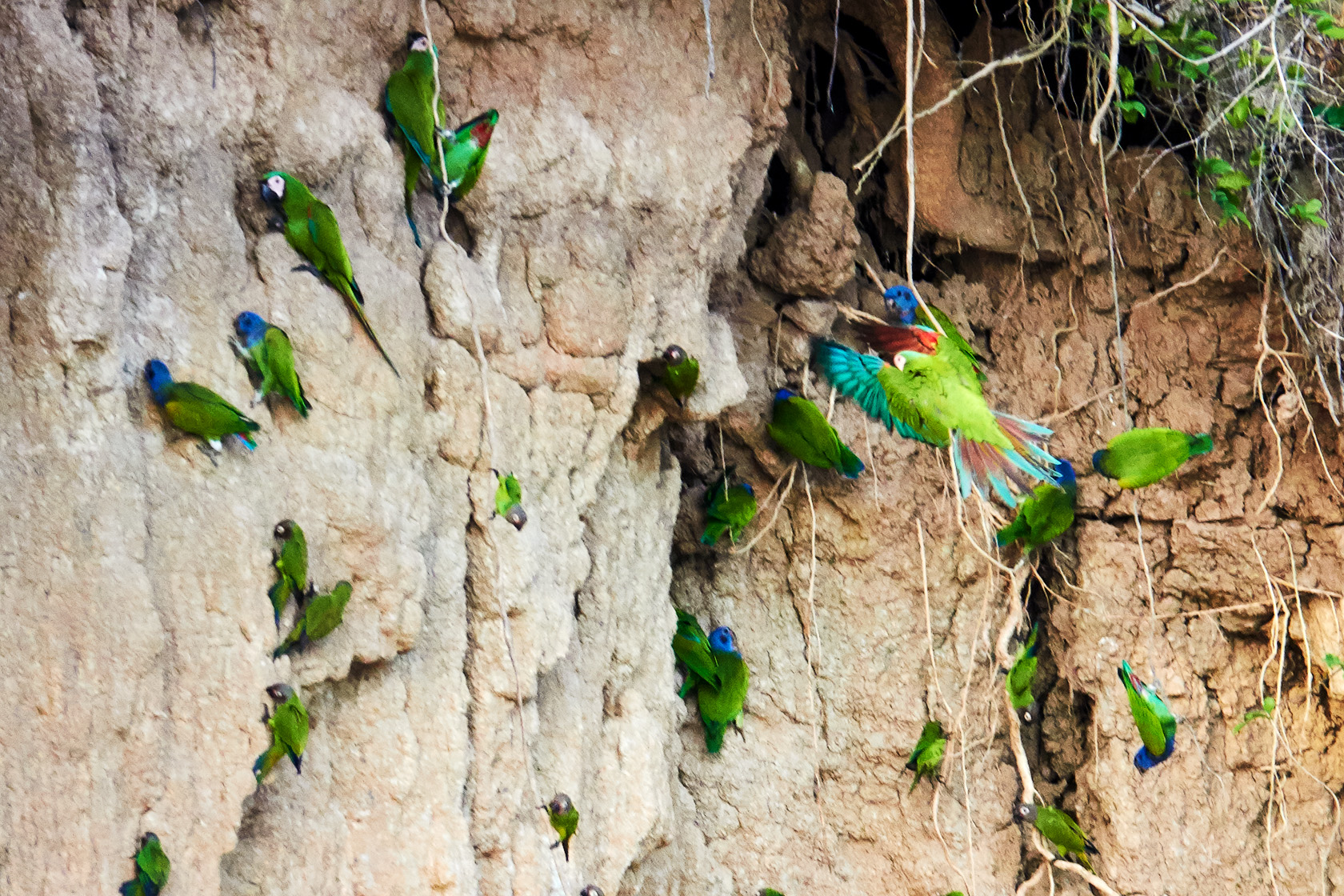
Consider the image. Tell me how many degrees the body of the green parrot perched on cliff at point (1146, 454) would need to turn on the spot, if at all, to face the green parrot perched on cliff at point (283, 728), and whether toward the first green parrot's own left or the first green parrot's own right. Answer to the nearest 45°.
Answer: approximately 45° to the first green parrot's own left

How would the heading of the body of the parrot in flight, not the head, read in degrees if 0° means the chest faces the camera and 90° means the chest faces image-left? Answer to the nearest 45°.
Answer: approximately 135°

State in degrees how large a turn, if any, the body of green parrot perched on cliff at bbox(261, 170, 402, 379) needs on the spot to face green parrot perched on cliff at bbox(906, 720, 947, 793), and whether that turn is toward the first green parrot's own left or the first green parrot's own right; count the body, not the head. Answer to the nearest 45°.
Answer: approximately 135° to the first green parrot's own right

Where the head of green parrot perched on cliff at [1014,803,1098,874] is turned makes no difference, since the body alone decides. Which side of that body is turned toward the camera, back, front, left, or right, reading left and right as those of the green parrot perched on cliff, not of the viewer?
left

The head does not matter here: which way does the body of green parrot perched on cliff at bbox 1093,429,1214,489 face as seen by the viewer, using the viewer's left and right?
facing to the left of the viewer

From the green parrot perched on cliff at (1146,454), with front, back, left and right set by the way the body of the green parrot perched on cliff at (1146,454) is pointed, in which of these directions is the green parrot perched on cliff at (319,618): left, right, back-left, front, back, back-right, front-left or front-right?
front-left
